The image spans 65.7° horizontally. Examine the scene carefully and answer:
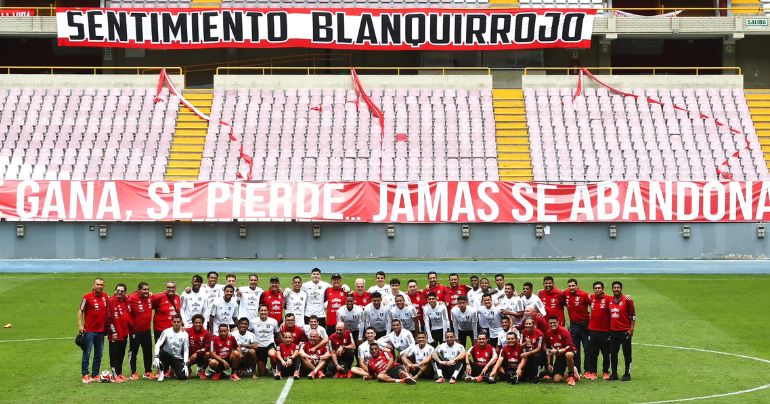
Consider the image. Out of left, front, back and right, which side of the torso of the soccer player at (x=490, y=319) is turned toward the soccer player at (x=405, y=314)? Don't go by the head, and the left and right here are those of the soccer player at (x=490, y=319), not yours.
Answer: right

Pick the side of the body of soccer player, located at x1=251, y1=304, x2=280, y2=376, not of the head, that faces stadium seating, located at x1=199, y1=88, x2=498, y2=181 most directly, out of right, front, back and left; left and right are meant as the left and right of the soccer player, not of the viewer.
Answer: back

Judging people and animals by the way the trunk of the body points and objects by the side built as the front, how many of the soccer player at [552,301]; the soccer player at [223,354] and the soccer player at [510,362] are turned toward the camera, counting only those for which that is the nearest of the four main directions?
3

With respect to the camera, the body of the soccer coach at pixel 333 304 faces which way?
toward the camera

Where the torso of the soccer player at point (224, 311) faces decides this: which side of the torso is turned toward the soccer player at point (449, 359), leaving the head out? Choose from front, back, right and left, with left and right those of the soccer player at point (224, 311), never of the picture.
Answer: left

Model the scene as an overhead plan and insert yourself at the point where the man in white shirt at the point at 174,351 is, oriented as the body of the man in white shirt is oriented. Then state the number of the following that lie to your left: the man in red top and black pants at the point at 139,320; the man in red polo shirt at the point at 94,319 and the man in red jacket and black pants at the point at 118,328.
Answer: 0

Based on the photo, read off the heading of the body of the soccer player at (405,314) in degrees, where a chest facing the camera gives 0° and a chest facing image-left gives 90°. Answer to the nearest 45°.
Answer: approximately 0°

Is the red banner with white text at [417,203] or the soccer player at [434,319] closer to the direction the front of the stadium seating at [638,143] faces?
the soccer player

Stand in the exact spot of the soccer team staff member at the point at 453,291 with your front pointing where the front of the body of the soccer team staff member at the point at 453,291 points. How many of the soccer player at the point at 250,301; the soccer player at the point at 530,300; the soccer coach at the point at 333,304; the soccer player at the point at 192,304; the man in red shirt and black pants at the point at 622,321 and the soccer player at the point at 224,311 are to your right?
4

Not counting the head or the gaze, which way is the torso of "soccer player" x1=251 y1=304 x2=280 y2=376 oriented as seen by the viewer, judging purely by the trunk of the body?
toward the camera

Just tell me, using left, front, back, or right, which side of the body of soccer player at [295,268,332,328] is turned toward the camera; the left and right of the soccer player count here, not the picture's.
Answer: front

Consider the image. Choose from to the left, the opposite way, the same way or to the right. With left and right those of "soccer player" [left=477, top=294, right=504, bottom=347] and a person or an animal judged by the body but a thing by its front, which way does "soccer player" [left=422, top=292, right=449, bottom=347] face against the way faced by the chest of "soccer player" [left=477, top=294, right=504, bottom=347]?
the same way

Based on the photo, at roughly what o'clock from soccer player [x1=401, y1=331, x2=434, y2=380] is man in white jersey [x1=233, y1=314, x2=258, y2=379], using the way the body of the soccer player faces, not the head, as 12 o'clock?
The man in white jersey is roughly at 3 o'clock from the soccer player.

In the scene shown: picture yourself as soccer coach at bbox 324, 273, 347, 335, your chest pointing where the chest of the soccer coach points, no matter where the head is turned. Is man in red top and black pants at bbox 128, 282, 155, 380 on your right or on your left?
on your right
